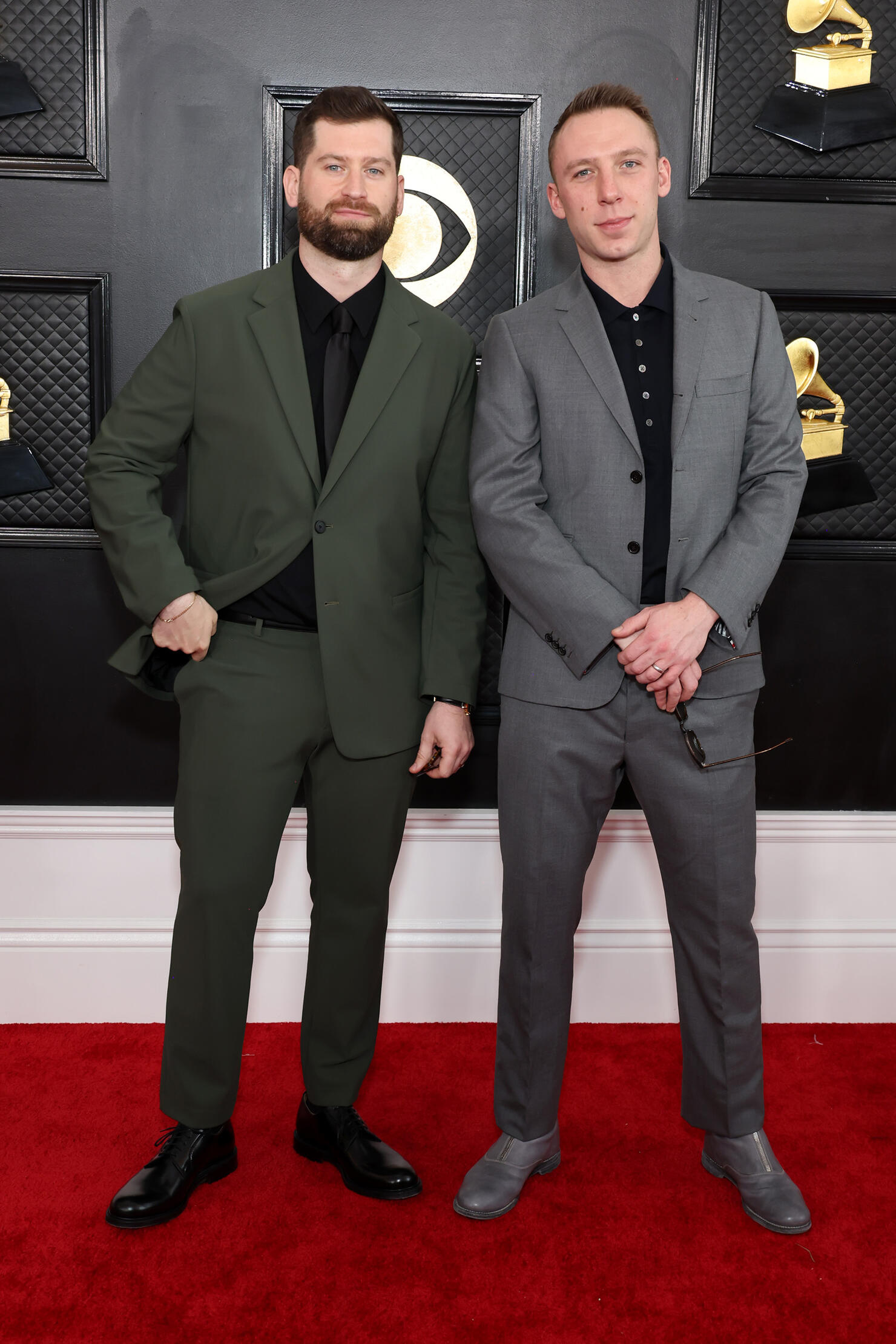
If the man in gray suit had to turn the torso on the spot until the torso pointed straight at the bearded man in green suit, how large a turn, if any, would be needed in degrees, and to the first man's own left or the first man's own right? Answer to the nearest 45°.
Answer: approximately 90° to the first man's own right

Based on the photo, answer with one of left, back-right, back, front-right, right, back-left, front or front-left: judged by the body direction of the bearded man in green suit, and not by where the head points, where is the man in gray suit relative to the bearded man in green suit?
left

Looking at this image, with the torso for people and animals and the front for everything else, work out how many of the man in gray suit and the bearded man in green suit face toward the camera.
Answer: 2

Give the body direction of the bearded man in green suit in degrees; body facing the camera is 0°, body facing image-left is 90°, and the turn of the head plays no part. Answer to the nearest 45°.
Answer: approximately 0°

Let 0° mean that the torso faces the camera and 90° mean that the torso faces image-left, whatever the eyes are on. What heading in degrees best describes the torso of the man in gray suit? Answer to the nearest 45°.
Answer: approximately 0°
